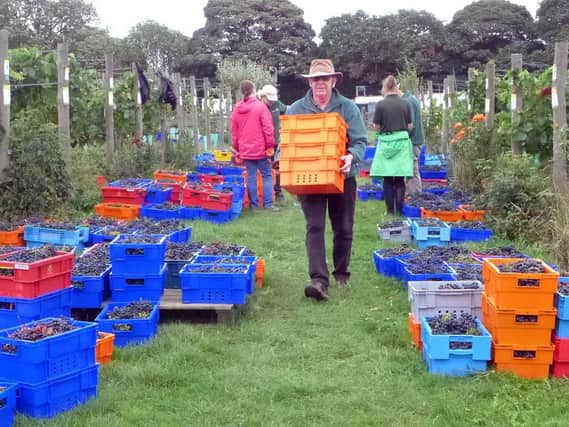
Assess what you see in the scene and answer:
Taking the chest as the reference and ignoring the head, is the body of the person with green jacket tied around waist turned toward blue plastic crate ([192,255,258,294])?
no

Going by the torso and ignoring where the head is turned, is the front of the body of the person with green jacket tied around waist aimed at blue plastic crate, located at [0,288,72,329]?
no
